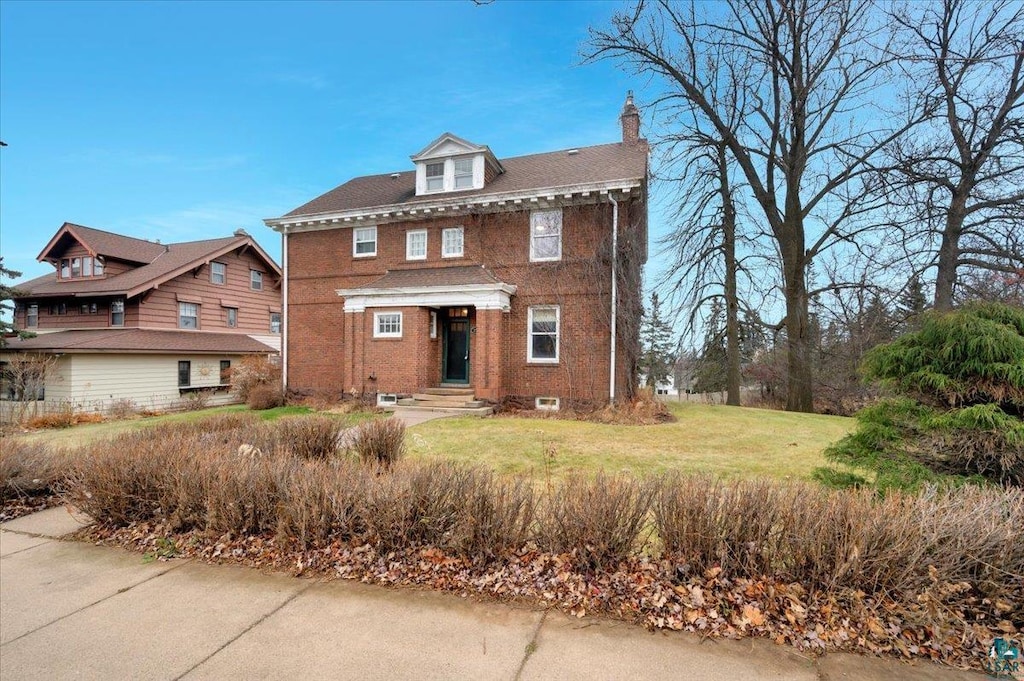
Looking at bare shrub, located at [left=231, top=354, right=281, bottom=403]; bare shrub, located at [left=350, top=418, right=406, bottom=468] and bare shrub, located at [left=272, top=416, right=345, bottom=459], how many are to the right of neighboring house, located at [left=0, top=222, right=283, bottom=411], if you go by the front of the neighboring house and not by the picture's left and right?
0

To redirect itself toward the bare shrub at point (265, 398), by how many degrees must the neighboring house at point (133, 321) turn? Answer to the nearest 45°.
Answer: approximately 45° to its left

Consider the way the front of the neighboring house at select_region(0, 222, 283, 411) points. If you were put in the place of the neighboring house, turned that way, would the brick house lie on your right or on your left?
on your left

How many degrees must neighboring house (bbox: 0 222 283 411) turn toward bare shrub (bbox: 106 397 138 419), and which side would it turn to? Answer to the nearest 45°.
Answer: approximately 45° to its left

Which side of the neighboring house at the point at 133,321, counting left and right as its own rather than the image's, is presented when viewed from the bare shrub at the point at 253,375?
left

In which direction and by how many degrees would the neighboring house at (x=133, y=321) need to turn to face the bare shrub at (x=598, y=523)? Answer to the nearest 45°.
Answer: approximately 45° to its left

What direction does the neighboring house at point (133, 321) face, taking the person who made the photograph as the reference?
facing the viewer and to the left of the viewer

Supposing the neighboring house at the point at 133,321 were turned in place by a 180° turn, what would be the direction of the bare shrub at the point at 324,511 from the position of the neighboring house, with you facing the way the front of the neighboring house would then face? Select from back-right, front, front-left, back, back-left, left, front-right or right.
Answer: back-right

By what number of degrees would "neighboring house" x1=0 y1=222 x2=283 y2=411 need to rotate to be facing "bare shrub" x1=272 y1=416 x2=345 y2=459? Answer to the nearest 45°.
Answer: approximately 45° to its left

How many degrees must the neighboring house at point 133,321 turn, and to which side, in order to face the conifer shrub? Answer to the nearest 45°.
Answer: approximately 45° to its left

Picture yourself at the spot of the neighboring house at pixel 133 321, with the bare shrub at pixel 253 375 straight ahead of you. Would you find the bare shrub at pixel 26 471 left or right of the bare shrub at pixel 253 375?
right
